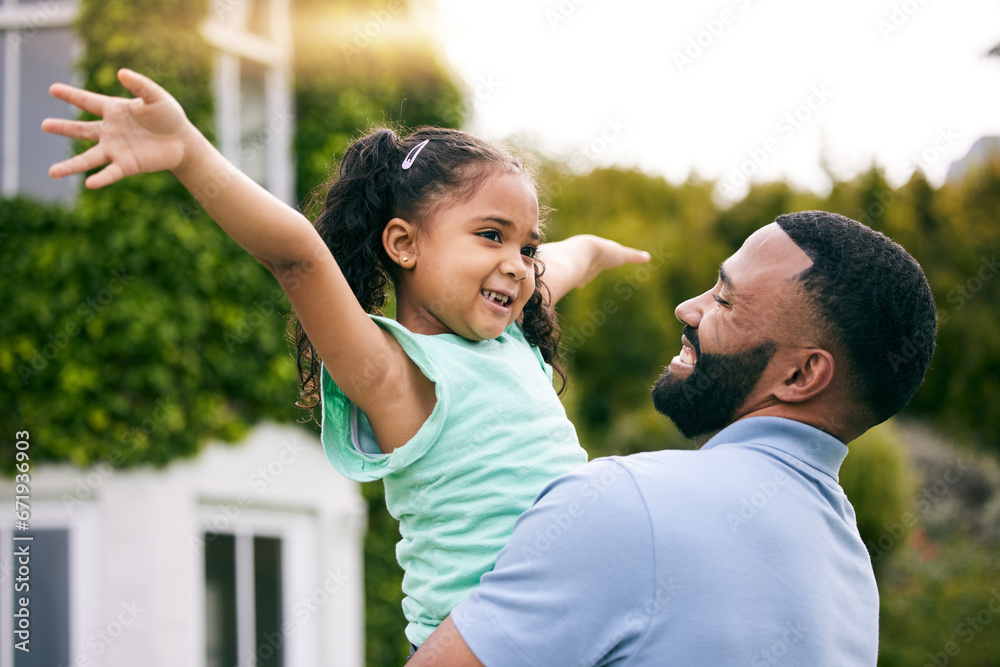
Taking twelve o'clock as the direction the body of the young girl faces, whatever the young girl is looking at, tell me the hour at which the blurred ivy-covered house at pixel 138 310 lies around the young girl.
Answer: The blurred ivy-covered house is roughly at 7 o'clock from the young girl.

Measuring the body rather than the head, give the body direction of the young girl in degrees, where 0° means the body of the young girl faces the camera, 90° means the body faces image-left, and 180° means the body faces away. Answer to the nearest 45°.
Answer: approximately 315°

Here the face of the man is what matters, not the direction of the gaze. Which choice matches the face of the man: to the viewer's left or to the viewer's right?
to the viewer's left

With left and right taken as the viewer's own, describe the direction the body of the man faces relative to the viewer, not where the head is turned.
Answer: facing away from the viewer and to the left of the viewer
